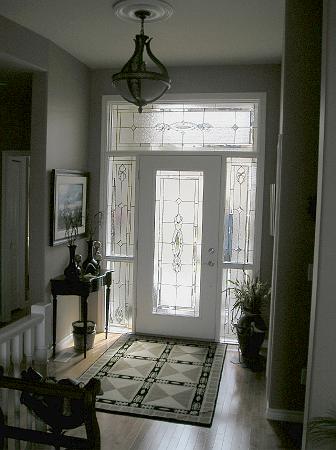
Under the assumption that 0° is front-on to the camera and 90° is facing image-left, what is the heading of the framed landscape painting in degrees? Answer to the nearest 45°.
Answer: approximately 315°

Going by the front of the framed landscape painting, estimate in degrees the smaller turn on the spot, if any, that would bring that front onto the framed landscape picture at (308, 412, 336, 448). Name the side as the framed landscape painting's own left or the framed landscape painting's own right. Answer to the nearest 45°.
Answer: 0° — it already faces it

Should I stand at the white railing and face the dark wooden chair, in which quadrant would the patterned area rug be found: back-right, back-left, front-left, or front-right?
back-left

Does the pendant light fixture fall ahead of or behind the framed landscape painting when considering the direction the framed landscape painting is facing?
ahead

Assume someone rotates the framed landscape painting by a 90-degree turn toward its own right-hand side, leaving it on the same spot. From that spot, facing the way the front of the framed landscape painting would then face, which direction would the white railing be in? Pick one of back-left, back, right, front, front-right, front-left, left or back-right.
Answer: front-left

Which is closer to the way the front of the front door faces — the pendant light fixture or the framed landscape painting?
the pendant light fixture

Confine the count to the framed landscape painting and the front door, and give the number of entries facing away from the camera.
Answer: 0

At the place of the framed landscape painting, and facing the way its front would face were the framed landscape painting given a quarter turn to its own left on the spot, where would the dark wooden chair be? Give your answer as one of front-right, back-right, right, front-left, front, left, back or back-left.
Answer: back-right

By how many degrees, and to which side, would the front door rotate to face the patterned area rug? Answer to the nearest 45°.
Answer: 0° — it already faces it
